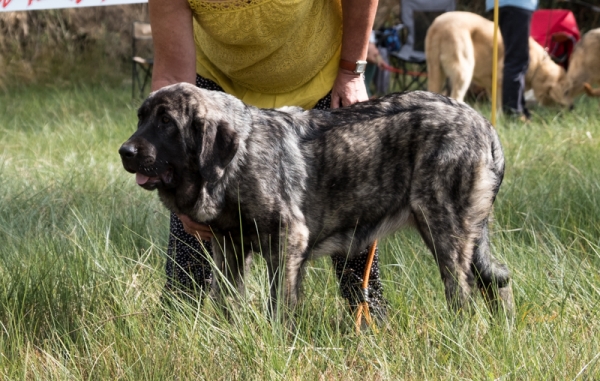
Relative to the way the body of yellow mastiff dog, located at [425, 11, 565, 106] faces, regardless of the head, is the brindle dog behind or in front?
behind

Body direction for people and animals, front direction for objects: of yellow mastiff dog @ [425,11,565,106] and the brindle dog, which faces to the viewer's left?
the brindle dog

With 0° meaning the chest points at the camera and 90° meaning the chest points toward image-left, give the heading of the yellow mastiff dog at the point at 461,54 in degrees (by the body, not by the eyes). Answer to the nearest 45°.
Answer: approximately 225°

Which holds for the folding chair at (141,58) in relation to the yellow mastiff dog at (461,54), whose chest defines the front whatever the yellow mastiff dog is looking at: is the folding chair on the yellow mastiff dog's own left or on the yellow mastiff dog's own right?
on the yellow mastiff dog's own left

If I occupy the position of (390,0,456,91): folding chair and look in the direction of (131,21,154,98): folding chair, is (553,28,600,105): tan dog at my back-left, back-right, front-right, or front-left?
back-left

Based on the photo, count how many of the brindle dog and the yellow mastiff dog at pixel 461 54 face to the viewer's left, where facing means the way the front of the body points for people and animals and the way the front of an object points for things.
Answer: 1

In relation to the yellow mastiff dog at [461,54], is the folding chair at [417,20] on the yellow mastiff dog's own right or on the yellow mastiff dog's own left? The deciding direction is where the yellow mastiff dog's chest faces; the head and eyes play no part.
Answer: on the yellow mastiff dog's own left

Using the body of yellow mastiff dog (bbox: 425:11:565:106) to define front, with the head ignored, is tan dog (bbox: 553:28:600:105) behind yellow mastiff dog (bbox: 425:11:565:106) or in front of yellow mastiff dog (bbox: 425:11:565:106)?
in front

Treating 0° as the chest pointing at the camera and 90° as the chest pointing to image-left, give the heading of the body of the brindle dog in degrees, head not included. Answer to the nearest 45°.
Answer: approximately 90°

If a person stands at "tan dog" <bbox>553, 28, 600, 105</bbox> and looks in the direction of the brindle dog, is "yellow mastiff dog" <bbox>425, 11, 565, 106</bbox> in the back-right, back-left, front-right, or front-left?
front-right

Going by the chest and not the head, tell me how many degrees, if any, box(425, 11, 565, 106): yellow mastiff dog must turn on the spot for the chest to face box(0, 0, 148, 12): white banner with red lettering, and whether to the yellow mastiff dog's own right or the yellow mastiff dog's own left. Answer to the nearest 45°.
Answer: approximately 180°

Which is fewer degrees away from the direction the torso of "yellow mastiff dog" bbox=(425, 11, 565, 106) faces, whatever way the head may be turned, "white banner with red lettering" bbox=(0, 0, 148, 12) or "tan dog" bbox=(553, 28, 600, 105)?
the tan dog
